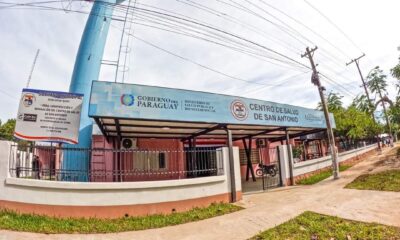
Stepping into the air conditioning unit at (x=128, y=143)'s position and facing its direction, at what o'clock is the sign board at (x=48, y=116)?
The sign board is roughly at 1 o'clock from the air conditioning unit.

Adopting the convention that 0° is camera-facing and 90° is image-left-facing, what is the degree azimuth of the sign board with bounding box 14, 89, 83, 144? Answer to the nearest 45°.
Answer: approximately 0°

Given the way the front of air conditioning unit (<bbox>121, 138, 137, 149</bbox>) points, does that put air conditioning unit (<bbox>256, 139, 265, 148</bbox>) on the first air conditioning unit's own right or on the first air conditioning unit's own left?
on the first air conditioning unit's own left

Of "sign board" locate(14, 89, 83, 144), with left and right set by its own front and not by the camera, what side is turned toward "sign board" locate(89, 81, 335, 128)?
left

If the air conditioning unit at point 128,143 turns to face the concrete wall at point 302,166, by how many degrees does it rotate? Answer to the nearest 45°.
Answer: approximately 90° to its left

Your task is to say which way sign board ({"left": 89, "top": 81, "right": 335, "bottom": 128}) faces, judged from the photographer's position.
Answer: facing the viewer and to the right of the viewer

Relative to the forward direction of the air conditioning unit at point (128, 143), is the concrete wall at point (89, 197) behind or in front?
in front

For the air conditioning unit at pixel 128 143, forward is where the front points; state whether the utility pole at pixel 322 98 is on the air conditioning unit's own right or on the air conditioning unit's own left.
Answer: on the air conditioning unit's own left

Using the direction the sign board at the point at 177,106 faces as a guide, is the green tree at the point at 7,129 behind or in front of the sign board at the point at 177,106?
behind

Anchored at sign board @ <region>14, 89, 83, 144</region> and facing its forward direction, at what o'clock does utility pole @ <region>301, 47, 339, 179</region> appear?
The utility pole is roughly at 9 o'clock from the sign board.

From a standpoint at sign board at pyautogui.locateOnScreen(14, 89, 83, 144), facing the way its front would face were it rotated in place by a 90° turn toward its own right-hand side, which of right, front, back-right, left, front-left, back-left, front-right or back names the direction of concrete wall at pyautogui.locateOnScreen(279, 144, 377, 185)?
back

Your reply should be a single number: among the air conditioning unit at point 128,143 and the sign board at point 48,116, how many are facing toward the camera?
2
